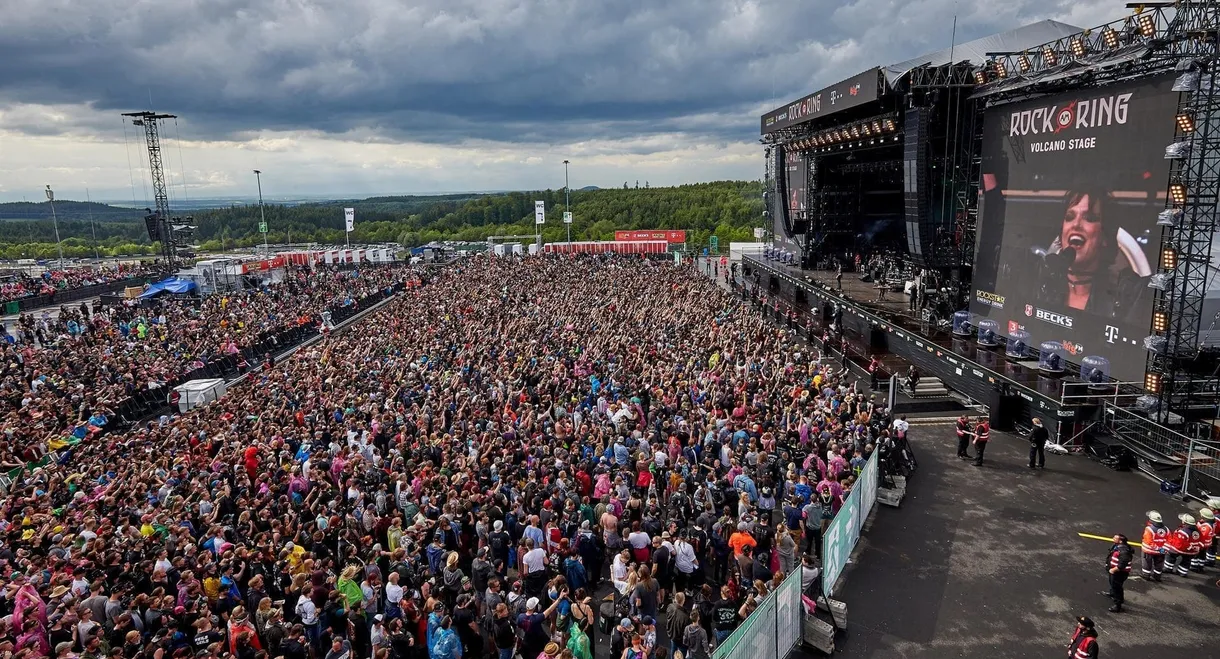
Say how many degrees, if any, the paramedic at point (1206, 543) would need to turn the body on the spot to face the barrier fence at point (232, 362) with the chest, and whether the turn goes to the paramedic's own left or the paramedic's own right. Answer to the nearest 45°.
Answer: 0° — they already face it

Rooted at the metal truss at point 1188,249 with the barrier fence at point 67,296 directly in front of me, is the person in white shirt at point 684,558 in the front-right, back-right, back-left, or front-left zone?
front-left

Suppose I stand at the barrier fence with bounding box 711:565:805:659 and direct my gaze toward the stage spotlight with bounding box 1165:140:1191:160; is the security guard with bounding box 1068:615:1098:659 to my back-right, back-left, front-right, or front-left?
front-right

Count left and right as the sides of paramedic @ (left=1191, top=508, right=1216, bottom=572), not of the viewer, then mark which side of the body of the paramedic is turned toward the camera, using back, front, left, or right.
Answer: left

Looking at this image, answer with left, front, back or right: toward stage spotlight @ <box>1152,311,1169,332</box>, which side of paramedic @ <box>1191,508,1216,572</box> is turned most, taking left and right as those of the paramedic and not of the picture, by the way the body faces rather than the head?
right

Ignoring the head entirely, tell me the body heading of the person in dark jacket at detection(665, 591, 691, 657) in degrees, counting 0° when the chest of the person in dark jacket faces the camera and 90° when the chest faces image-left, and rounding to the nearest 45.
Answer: approximately 225°

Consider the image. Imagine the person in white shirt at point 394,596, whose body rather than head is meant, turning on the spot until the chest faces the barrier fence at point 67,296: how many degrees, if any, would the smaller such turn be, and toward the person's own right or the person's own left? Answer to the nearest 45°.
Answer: approximately 45° to the person's own left

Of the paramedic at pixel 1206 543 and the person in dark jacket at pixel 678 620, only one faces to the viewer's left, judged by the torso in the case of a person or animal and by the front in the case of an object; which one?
the paramedic

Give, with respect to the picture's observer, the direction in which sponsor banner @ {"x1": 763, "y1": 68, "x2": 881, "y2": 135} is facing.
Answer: facing the viewer and to the left of the viewer

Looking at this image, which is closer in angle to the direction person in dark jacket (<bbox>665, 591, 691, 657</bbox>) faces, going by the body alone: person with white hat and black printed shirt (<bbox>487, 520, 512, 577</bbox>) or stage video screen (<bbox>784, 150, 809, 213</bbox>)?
the stage video screen

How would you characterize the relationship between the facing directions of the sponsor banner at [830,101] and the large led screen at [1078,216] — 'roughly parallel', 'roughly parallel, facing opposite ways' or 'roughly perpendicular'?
roughly parallel

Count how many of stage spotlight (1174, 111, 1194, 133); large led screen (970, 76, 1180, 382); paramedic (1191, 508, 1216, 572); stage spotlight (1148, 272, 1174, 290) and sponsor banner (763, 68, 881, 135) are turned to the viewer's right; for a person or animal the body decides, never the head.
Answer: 0

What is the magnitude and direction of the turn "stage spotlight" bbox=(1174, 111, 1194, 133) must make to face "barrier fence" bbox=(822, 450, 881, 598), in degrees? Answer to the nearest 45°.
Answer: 0° — it already faces it
